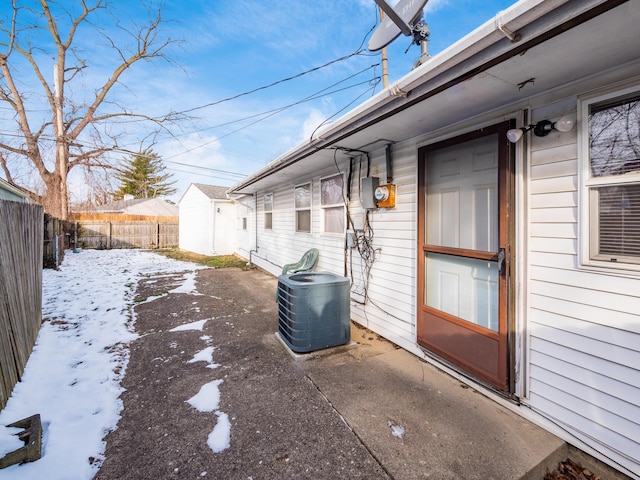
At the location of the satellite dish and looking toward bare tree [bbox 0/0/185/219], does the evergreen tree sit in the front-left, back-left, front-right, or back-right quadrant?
front-right

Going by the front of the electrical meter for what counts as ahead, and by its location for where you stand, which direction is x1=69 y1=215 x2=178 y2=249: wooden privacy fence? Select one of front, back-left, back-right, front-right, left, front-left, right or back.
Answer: right

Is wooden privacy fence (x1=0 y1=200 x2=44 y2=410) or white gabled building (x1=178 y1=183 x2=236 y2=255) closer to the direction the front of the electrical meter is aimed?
the wooden privacy fence

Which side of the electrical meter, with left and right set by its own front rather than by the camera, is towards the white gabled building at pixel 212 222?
right

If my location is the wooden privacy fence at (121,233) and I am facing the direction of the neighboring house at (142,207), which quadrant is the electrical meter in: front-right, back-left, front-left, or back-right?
back-right

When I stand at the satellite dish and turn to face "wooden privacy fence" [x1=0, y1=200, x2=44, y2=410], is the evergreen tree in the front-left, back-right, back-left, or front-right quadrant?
front-right

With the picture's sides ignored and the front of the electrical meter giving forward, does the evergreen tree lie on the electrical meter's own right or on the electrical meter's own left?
on the electrical meter's own right

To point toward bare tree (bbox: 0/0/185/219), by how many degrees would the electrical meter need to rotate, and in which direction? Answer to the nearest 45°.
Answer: approximately 90° to its right

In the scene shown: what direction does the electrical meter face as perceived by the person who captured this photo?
facing the viewer and to the left of the viewer

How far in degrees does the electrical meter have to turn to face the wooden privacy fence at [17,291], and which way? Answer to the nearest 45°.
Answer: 0° — it already faces it

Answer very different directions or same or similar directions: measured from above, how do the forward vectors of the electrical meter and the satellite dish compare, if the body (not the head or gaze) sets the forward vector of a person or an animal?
same or similar directions
